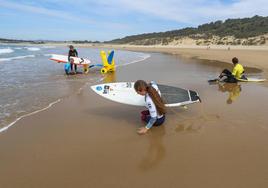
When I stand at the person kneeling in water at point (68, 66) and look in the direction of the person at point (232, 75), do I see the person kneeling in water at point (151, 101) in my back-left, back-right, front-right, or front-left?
front-right

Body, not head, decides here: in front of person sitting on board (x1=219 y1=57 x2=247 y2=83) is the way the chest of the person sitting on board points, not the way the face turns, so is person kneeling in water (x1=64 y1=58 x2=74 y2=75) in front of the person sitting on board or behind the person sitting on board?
in front

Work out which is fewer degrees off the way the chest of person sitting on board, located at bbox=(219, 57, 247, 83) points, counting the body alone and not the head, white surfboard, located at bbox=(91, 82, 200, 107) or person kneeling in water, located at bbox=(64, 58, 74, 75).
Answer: the person kneeling in water

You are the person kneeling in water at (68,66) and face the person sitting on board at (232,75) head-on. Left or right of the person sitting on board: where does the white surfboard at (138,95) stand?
right

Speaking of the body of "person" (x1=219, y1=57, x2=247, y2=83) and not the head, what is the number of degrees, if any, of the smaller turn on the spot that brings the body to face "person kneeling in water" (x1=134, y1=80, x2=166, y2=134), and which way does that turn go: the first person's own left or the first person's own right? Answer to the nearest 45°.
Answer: approximately 90° to the first person's own left

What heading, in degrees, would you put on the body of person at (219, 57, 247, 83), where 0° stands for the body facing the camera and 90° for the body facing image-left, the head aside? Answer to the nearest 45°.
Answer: approximately 90°

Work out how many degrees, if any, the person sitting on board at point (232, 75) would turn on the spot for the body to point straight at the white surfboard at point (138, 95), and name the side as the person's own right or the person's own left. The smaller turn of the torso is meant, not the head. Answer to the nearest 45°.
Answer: approximately 90° to the person's own left
